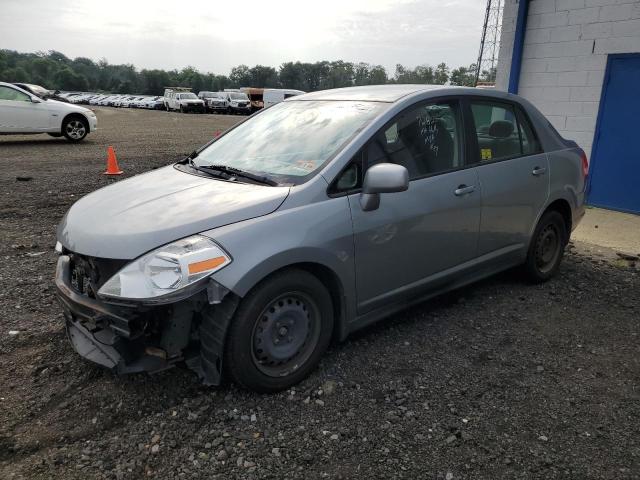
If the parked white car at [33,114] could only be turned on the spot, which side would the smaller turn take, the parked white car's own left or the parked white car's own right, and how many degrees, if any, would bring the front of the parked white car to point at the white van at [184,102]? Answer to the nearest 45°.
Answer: approximately 90° to the parked white car's own left

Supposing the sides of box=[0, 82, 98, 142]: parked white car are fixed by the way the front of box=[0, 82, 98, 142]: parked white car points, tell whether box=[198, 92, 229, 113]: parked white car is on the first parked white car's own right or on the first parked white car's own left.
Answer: on the first parked white car's own left

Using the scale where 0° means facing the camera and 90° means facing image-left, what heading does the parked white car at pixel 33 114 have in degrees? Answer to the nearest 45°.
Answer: approximately 270°

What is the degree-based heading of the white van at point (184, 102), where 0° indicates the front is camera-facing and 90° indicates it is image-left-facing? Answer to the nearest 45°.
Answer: approximately 315°

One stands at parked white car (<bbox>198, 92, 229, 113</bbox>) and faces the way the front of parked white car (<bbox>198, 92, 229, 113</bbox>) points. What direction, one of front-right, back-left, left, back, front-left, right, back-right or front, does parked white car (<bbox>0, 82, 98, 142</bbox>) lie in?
front-right

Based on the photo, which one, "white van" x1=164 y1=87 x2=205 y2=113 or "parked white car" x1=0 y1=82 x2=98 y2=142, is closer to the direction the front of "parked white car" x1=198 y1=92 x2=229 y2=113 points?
the parked white car
